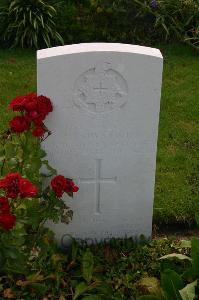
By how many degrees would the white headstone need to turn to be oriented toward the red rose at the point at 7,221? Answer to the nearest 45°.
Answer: approximately 45° to its right

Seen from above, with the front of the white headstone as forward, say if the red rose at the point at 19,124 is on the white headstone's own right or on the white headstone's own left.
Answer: on the white headstone's own right

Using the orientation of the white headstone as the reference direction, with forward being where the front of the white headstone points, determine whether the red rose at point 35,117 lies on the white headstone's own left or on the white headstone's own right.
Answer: on the white headstone's own right

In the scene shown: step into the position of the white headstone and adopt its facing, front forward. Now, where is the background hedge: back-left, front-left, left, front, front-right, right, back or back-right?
back

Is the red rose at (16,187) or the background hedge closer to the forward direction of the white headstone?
the red rose

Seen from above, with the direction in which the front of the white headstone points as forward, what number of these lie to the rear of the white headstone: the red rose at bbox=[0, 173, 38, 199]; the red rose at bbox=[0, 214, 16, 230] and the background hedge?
1

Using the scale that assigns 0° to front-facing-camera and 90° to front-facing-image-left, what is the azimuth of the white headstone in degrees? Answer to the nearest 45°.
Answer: approximately 0°
